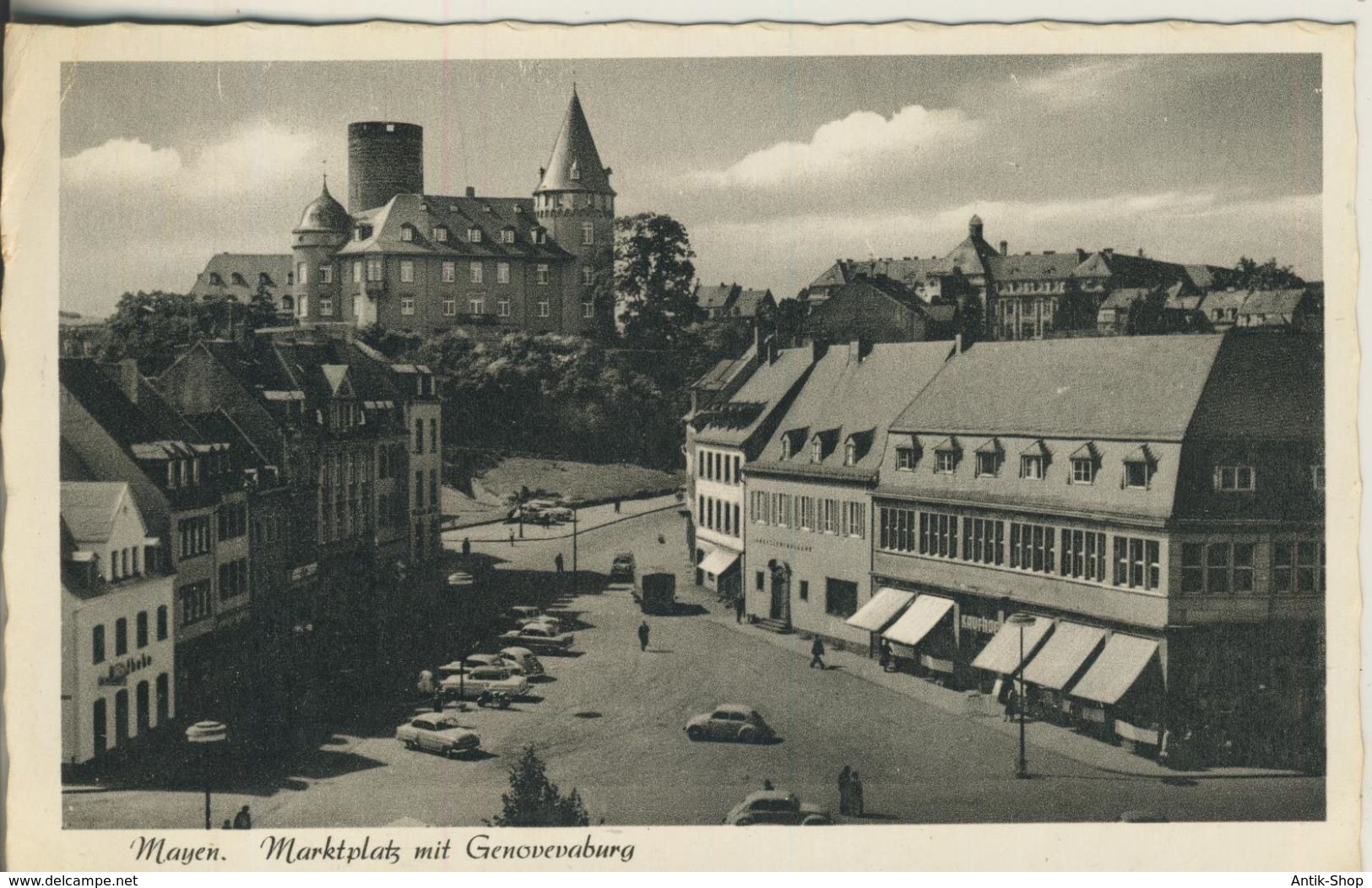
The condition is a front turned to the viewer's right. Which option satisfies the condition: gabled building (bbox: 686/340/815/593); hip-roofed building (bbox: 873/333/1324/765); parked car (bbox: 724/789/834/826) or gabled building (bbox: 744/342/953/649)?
the parked car

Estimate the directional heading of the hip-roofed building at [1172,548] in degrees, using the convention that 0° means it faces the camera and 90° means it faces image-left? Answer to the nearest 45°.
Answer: approximately 45°

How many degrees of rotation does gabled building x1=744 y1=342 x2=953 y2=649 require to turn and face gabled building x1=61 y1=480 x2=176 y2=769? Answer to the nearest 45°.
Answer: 0° — it already faces it

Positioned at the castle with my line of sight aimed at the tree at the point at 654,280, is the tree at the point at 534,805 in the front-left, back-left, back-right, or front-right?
front-right

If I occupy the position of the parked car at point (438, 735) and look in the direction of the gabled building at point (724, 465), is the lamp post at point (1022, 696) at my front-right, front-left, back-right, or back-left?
front-right

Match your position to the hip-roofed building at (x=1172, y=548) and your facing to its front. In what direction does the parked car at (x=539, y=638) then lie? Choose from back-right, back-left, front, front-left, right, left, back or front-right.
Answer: front-right

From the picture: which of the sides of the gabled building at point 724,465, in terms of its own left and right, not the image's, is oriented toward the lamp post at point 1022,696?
left

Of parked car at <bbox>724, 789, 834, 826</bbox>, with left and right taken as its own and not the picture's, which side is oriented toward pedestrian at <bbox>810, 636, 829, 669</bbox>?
left

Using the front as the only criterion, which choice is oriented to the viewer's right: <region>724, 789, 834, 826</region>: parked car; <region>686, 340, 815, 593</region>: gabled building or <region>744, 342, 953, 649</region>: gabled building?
the parked car

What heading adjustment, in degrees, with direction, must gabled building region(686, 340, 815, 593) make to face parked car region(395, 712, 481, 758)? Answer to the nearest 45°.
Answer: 0° — it already faces it

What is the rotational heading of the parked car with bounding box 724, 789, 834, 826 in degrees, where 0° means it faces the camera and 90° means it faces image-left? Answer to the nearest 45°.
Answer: approximately 270°

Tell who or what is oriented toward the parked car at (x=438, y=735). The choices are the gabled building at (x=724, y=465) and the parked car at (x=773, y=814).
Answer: the gabled building

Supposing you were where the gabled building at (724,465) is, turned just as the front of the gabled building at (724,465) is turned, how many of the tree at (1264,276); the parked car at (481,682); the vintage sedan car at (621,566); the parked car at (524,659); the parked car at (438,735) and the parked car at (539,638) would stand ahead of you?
5

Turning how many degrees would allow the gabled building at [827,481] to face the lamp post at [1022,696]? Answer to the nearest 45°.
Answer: approximately 90° to its left
